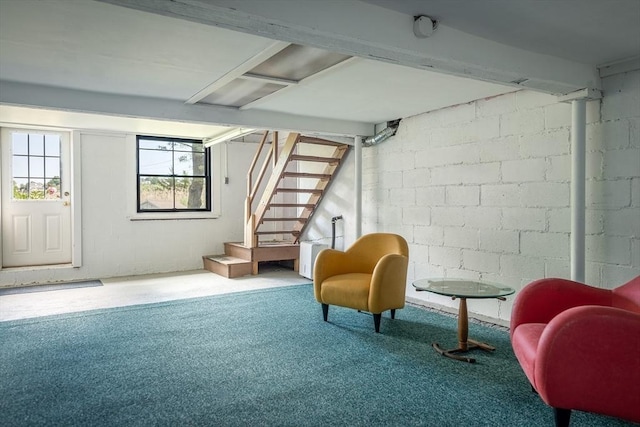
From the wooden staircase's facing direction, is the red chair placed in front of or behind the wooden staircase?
behind

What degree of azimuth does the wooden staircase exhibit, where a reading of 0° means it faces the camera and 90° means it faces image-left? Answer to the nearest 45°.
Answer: approximately 135°

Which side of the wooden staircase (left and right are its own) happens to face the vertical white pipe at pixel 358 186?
back

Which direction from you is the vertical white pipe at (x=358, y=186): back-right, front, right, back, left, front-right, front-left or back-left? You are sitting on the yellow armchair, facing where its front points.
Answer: back-right

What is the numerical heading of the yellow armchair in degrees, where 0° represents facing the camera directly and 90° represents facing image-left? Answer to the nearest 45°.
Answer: approximately 45°

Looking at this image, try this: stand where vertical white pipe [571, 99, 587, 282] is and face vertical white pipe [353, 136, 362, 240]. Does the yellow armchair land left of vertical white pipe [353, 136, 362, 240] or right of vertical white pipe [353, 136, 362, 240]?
left
